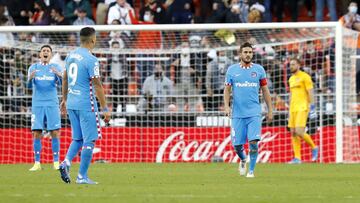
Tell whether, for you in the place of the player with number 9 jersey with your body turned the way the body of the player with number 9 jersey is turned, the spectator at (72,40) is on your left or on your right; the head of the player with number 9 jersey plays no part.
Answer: on your left

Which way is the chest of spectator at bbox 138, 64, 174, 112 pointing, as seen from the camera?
toward the camera

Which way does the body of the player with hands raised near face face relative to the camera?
toward the camera

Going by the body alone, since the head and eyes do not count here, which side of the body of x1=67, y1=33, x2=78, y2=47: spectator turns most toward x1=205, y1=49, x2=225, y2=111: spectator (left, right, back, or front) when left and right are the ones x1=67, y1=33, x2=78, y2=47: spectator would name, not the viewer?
left

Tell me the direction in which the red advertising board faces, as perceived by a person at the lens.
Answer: facing the viewer

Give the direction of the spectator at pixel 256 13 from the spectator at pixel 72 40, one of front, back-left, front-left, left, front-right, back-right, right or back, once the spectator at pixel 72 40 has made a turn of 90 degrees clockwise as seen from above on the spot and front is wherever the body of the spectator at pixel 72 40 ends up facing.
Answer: back

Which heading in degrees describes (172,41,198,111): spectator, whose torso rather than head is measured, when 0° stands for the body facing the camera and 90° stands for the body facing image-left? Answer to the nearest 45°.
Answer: approximately 0°

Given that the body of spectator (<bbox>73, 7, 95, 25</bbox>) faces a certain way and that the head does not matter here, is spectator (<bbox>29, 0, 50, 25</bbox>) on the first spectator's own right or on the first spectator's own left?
on the first spectator's own right

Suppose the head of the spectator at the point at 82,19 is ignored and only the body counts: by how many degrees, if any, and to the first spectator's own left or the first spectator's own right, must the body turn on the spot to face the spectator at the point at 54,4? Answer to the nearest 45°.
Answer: approximately 135° to the first spectator's own right

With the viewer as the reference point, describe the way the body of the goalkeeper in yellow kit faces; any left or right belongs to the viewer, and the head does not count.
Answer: facing the viewer and to the left of the viewer
